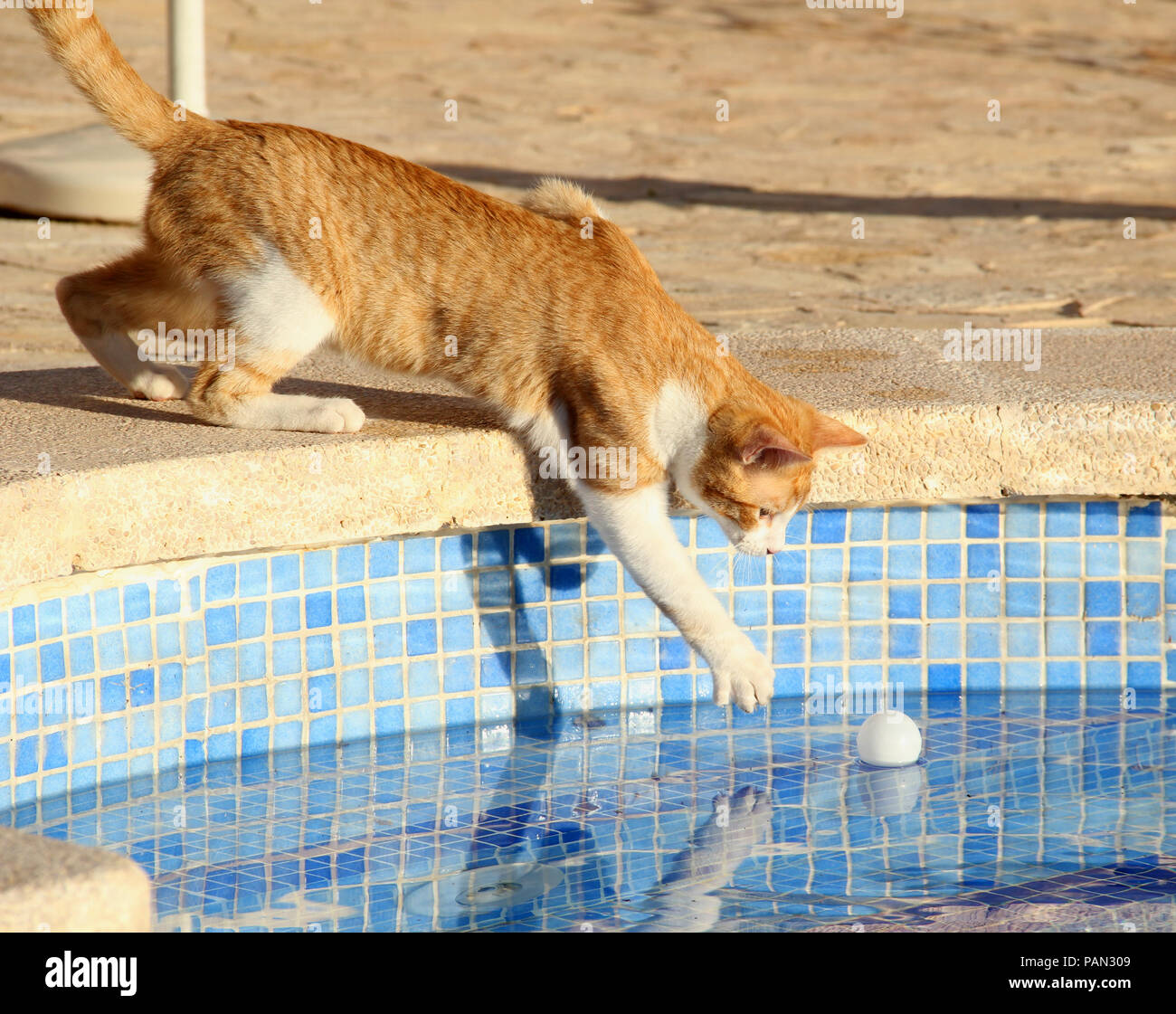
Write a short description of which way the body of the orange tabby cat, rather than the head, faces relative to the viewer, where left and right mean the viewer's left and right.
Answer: facing to the right of the viewer

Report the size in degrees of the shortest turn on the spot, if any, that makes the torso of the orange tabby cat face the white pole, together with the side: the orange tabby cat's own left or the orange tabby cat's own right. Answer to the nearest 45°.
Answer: approximately 90° to the orange tabby cat's own left
